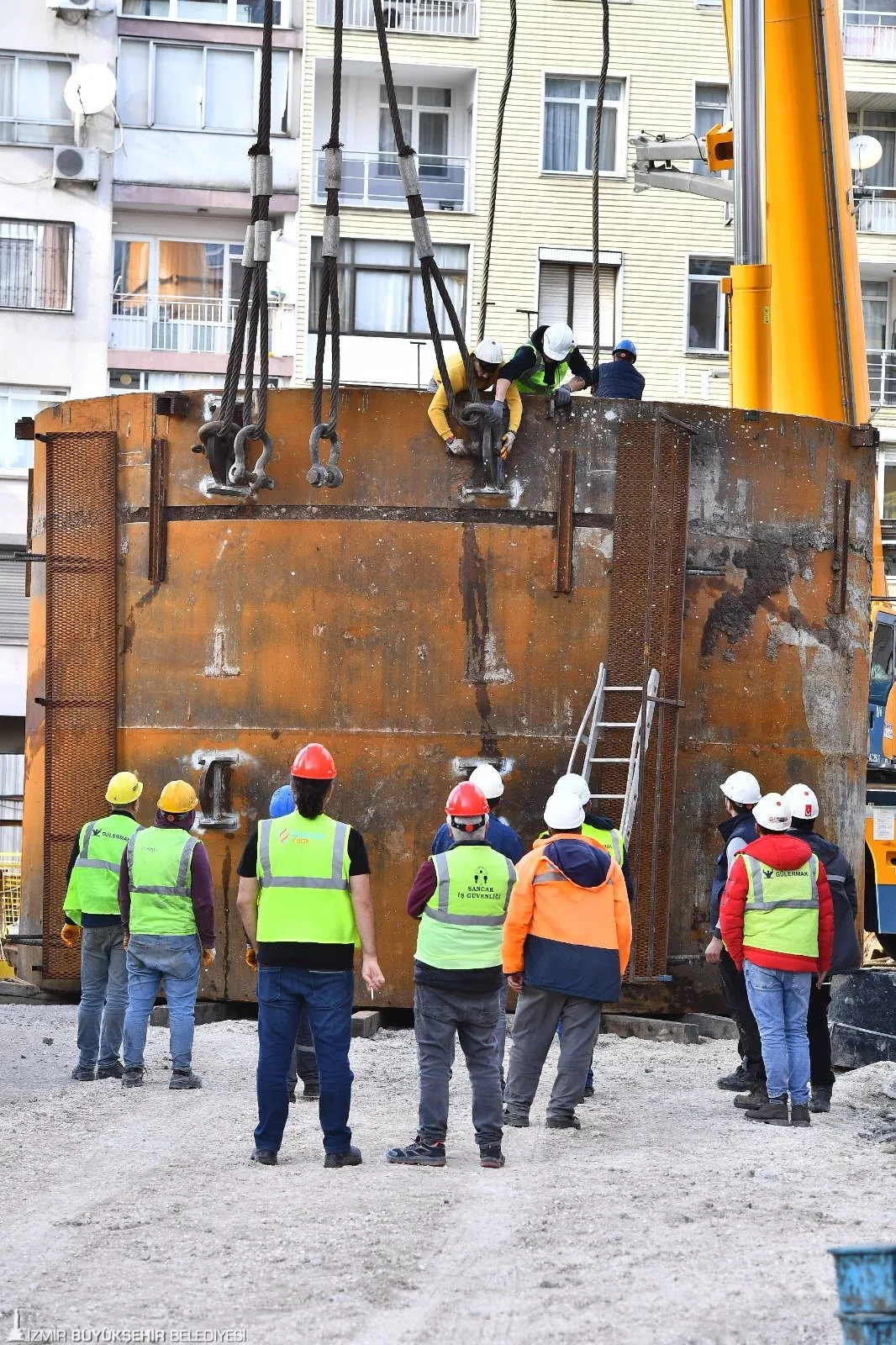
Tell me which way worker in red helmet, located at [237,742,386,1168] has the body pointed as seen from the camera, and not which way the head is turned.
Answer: away from the camera

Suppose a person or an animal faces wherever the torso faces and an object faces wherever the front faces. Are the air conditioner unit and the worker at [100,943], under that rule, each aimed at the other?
yes

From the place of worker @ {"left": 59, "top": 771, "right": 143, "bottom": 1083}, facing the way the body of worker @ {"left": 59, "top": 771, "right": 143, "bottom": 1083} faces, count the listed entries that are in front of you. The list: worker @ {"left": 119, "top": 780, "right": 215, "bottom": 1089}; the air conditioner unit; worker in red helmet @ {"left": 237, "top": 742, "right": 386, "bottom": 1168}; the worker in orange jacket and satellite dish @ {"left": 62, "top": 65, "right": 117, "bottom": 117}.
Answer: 2

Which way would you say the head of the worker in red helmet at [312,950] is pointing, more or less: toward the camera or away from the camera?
away from the camera

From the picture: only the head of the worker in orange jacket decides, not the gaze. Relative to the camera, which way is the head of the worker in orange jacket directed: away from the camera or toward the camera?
away from the camera

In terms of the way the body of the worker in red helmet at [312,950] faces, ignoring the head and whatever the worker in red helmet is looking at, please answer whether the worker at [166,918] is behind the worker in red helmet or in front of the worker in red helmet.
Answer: in front

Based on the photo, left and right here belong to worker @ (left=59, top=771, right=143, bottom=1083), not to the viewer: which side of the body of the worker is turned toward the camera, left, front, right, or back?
back

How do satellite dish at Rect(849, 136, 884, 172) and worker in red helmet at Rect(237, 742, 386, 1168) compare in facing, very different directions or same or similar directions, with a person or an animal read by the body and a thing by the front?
very different directions

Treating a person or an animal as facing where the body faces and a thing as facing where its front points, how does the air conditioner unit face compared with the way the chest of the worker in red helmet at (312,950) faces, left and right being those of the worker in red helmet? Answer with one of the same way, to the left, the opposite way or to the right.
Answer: the opposite way

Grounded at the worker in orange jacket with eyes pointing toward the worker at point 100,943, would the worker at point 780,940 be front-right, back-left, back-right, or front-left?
back-right

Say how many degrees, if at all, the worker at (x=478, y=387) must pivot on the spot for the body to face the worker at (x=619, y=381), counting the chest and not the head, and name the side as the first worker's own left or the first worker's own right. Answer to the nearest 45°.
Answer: approximately 135° to the first worker's own left

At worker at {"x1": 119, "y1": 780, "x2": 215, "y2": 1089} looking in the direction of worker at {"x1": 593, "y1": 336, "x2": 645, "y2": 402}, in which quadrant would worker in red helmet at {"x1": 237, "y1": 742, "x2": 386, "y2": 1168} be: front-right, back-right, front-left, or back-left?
back-right

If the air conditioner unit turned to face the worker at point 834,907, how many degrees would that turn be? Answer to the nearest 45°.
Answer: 0° — it already faces them

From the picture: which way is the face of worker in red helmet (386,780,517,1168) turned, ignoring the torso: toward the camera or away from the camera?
away from the camera
